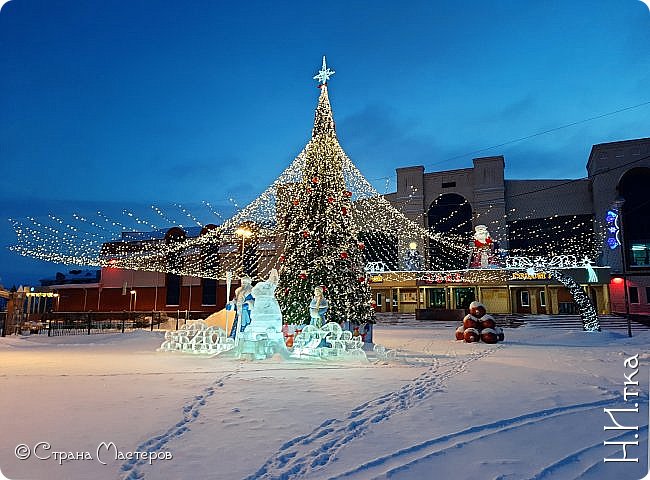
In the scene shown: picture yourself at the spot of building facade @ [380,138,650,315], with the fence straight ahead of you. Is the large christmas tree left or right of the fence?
left

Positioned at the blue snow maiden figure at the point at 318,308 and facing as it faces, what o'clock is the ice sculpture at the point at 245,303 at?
The ice sculpture is roughly at 3 o'clock from the blue snow maiden figure.

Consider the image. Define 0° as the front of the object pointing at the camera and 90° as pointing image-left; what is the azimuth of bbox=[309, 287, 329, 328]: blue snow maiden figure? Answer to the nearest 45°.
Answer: approximately 0°

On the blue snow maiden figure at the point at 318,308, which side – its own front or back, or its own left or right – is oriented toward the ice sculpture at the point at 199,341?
right

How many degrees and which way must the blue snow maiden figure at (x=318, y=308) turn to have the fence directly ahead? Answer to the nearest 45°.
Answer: approximately 135° to its right

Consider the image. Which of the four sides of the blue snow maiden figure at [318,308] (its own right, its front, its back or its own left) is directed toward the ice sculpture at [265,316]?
right

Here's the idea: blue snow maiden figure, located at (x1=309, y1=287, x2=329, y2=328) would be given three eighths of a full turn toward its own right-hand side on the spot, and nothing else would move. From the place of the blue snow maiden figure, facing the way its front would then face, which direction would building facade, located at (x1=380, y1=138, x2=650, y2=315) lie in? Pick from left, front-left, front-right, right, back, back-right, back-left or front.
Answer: right
